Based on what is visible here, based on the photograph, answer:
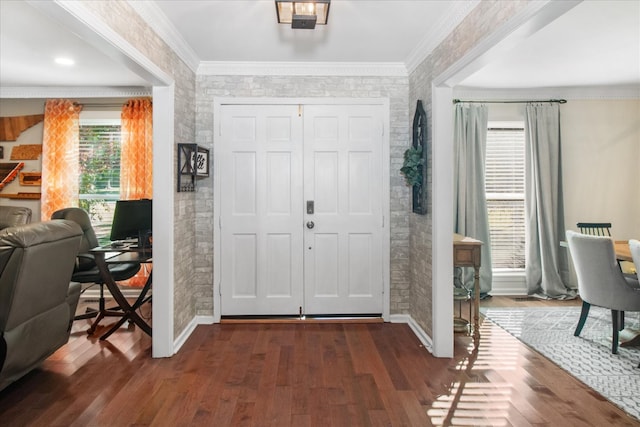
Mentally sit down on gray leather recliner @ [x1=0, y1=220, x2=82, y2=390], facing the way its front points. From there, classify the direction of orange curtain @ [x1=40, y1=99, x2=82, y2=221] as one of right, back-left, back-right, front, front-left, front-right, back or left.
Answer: front-right

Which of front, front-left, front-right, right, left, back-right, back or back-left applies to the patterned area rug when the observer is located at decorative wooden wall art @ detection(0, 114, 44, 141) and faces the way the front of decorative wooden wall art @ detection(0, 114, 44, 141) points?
front-left

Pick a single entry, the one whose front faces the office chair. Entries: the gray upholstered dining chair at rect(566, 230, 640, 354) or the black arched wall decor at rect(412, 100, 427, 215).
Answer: the black arched wall decor

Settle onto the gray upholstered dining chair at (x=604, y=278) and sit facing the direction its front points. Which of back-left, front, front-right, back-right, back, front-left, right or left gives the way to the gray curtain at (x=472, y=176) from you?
left

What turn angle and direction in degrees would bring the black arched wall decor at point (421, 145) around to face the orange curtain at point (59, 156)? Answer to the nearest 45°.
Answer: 0° — it already faces it

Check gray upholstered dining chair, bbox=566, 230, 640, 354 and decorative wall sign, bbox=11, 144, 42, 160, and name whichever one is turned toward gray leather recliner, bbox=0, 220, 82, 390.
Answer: the decorative wall sign

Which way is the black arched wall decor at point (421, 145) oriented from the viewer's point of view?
to the viewer's left

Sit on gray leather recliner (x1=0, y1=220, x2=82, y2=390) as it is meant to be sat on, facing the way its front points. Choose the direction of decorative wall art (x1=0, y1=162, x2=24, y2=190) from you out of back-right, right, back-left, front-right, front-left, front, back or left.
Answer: front-right

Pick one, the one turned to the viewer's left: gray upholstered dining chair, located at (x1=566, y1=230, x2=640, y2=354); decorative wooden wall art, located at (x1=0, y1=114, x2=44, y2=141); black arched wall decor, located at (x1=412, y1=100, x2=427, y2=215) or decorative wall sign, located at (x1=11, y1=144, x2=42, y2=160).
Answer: the black arched wall decor

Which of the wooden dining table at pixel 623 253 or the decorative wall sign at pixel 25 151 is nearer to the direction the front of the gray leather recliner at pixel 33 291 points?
the decorative wall sign

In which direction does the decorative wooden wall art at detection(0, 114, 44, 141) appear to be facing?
toward the camera

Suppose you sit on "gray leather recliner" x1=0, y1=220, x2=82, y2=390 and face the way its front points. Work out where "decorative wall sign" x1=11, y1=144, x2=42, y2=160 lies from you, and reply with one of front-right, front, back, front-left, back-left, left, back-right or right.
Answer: front-right

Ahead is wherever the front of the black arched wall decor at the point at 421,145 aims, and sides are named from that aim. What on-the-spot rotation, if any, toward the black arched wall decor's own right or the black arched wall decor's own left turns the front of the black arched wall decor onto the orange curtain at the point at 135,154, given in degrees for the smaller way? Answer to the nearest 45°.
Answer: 0° — it already faces it

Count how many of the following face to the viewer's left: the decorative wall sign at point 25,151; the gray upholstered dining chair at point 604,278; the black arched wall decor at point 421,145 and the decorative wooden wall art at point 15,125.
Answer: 1

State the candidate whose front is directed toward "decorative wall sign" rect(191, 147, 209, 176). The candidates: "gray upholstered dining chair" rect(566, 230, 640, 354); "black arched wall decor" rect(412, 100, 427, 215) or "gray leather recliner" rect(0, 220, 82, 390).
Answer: the black arched wall decor

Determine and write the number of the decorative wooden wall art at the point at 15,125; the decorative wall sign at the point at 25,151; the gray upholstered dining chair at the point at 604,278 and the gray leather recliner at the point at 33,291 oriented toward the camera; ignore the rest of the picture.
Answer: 2

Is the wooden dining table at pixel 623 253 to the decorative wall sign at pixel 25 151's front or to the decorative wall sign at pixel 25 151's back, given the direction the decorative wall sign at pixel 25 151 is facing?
to the front

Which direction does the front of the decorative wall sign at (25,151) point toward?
toward the camera

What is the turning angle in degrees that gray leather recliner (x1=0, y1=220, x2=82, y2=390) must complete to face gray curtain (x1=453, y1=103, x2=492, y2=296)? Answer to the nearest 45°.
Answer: approximately 135° to its right
